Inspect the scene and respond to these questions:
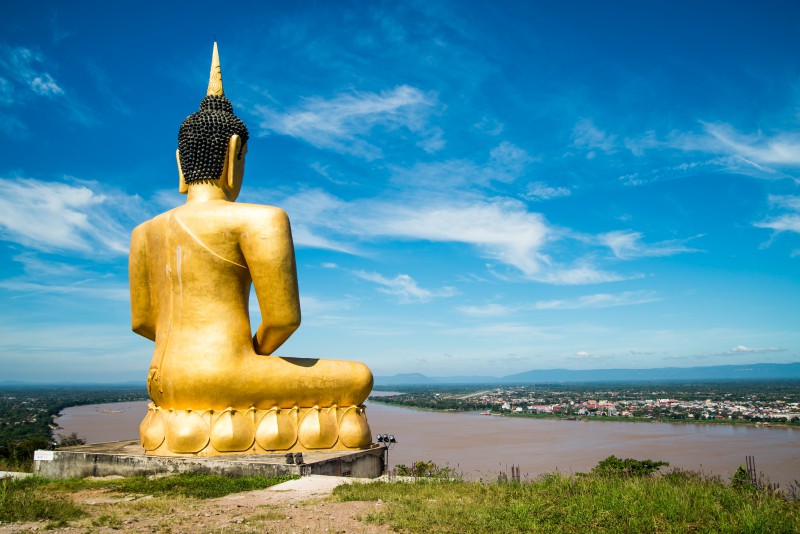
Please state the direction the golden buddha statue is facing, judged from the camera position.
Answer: facing away from the viewer and to the right of the viewer

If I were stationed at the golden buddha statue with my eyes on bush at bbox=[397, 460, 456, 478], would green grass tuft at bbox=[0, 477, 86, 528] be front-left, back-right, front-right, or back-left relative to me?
back-right

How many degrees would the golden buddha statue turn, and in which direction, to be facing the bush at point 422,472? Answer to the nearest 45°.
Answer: approximately 45° to its right

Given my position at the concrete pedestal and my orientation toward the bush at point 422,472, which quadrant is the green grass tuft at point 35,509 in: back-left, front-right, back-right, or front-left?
back-right

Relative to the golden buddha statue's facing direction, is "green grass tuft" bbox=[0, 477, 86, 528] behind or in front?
behind

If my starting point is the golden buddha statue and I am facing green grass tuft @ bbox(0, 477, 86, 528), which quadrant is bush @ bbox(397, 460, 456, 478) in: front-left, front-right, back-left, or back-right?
back-left

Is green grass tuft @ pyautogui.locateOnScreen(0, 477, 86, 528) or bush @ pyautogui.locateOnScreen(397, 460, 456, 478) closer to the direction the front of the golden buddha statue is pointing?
the bush
